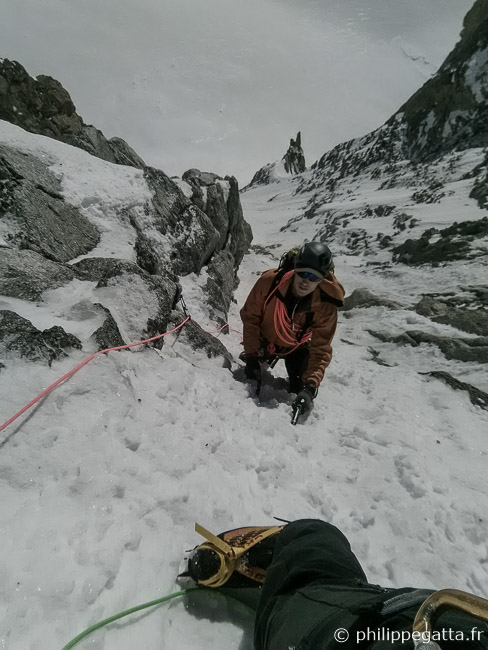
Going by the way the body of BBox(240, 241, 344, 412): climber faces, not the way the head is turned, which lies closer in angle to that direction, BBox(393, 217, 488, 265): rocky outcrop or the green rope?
the green rope

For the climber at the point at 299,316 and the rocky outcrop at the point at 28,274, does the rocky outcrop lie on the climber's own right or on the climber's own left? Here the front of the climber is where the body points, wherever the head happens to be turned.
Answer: on the climber's own right

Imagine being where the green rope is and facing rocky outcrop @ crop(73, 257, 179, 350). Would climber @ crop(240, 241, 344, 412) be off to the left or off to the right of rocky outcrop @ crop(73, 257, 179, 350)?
right

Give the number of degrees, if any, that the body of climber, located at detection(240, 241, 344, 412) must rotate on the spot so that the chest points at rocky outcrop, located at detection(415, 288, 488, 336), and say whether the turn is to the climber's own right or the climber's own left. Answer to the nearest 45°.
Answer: approximately 135° to the climber's own left

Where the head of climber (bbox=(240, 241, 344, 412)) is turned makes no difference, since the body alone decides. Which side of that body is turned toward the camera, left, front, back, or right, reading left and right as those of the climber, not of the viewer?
front

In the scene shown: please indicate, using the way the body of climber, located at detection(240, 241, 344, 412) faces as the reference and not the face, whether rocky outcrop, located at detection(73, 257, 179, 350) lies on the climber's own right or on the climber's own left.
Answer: on the climber's own right

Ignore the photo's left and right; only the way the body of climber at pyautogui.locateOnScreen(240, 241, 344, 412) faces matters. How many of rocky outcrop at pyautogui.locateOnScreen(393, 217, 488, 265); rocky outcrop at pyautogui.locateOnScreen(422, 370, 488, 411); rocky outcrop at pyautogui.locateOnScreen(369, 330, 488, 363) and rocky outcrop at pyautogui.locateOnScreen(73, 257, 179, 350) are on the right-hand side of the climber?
1

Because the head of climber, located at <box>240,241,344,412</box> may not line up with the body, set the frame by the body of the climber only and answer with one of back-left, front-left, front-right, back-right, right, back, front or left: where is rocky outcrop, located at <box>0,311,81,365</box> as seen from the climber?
front-right

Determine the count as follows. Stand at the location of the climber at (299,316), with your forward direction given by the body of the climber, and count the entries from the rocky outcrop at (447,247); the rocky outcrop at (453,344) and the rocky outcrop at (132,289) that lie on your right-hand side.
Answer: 1

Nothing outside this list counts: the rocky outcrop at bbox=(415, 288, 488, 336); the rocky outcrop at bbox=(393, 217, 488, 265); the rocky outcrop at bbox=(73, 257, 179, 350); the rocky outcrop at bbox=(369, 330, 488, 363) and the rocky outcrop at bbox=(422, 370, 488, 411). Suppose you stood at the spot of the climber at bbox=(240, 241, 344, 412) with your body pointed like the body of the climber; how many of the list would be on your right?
1

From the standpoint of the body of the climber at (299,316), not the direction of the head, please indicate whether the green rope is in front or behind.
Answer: in front

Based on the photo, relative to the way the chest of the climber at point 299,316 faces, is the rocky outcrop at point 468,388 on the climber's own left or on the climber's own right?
on the climber's own left

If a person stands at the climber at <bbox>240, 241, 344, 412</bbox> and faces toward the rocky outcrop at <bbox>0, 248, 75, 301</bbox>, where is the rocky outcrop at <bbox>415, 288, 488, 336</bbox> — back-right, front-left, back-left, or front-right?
back-right

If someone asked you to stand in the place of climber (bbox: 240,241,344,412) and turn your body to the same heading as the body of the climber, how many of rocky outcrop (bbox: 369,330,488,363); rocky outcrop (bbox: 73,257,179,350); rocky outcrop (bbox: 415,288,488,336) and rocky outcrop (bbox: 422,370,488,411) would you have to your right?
1

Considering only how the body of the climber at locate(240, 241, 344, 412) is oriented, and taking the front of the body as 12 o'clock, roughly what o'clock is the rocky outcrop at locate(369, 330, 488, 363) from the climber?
The rocky outcrop is roughly at 8 o'clock from the climber.
